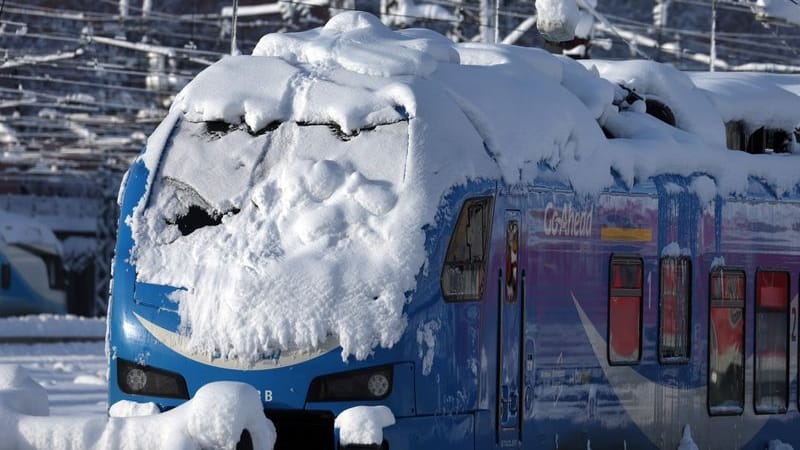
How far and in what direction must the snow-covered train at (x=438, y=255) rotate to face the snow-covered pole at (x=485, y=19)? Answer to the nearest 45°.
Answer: approximately 135° to its right

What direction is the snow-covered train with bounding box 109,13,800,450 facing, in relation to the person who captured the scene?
facing the viewer and to the left of the viewer

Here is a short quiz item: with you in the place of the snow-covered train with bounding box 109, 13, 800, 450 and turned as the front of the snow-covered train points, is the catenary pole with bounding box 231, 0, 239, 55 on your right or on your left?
on your right
